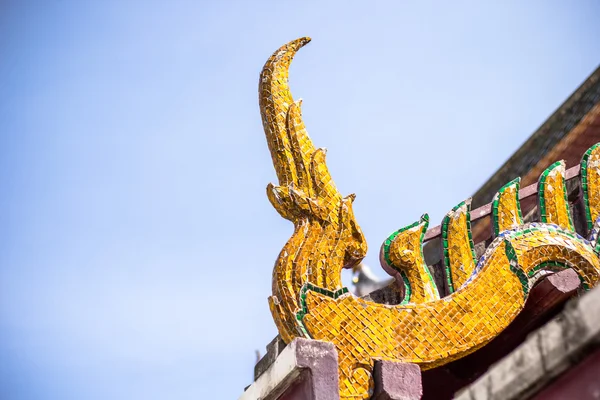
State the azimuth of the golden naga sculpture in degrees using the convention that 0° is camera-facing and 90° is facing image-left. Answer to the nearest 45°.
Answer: approximately 90°
